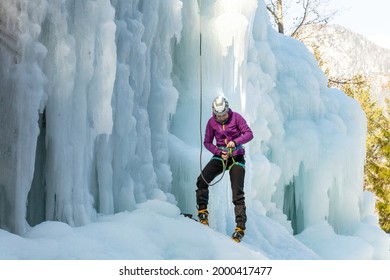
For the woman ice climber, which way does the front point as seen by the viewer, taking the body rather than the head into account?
toward the camera
